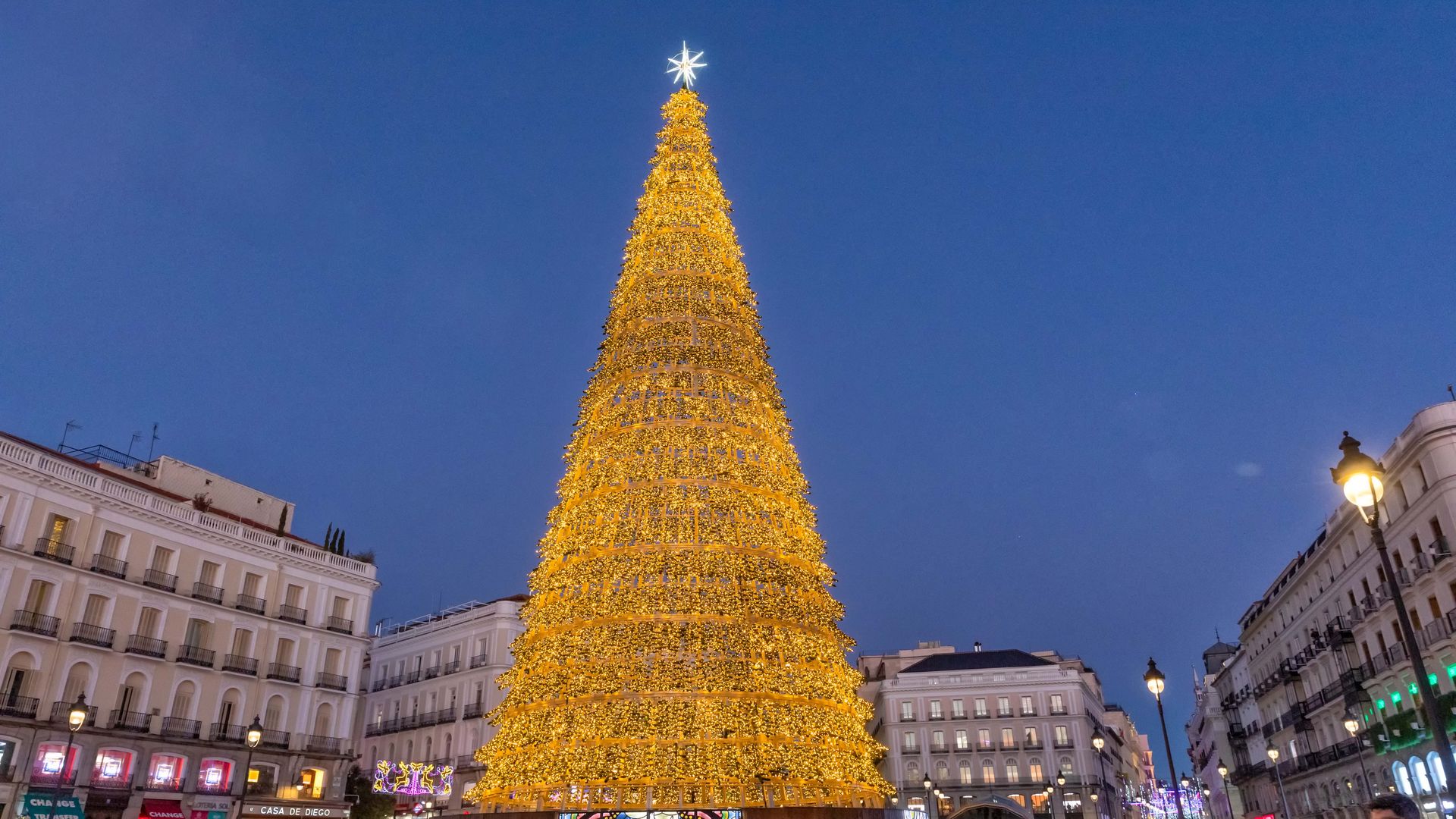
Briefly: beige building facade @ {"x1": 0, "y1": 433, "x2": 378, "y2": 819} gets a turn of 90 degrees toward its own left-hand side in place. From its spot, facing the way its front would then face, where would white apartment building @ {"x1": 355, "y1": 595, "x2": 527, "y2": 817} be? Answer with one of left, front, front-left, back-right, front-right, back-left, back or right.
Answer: front

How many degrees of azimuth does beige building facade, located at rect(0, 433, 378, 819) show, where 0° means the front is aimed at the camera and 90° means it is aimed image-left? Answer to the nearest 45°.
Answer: approximately 315°

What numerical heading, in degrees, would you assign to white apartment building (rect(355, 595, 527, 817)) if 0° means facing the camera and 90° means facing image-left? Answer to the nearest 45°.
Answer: approximately 45°

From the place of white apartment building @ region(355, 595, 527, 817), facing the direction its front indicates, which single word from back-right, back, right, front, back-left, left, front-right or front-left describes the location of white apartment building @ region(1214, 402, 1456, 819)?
left

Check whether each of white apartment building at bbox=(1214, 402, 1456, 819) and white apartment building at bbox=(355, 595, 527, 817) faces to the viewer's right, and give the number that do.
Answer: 0

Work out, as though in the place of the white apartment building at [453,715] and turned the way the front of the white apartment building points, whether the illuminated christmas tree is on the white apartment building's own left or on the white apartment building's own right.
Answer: on the white apartment building's own left

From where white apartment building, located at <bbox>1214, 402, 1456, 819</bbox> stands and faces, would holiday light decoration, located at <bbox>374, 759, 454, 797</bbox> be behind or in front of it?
in front

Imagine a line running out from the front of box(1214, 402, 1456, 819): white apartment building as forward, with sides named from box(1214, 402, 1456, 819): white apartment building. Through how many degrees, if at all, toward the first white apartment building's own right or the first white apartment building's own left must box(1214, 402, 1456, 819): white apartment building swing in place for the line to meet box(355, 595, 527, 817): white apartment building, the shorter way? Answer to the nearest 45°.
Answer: approximately 45° to the first white apartment building's own right

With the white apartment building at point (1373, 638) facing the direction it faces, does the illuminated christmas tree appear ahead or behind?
ahead

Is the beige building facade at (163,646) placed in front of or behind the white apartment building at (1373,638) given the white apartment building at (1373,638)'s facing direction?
in front

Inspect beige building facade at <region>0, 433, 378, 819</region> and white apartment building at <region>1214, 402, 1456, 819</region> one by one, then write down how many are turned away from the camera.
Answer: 0
